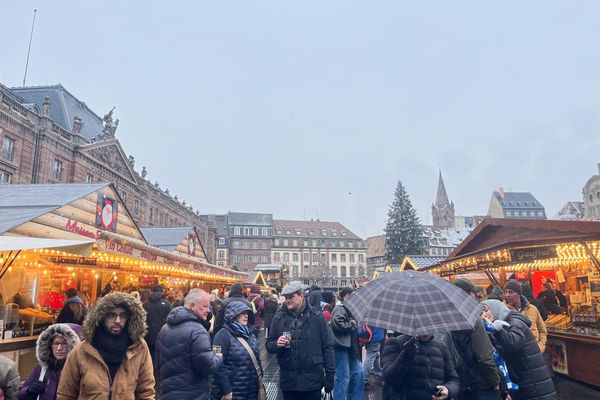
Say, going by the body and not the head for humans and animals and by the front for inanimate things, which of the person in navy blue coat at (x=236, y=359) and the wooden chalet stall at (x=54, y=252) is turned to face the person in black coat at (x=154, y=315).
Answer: the wooden chalet stall

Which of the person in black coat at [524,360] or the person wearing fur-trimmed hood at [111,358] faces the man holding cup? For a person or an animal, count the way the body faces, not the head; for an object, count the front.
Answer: the person in black coat

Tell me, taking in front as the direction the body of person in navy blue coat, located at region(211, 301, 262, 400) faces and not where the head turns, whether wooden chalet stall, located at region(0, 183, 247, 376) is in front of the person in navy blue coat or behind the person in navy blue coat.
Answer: behind

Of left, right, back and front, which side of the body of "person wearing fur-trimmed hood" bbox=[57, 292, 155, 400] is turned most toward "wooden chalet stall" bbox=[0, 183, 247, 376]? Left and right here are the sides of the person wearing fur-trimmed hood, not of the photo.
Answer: back

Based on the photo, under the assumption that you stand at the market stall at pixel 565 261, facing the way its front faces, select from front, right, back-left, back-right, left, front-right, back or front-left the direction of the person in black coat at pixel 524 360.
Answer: front-left

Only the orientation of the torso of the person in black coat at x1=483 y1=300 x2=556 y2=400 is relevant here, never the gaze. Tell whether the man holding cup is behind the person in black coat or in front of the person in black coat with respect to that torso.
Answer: in front

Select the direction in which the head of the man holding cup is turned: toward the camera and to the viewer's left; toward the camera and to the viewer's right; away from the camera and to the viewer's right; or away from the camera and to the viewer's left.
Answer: toward the camera and to the viewer's left

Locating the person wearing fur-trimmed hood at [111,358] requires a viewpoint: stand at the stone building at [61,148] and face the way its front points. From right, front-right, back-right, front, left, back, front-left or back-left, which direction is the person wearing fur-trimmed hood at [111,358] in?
front-right

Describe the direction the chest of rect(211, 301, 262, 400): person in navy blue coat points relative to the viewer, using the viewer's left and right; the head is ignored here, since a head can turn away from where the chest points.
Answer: facing the viewer and to the right of the viewer

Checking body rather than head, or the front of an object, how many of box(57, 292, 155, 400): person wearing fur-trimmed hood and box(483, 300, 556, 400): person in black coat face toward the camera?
1

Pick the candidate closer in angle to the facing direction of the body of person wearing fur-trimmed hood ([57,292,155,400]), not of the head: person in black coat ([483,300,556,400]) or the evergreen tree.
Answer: the person in black coat
